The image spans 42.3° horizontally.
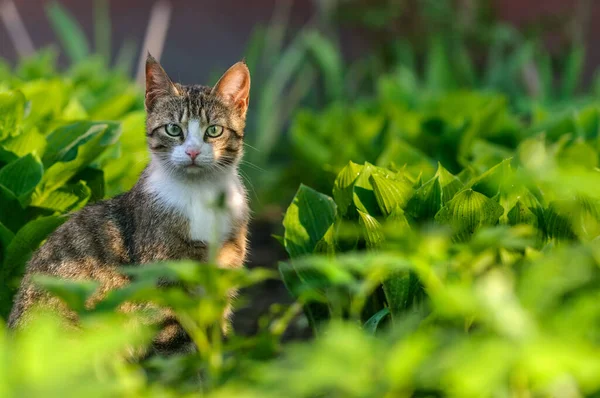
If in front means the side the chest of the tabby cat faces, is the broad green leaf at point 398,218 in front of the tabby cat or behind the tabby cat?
in front

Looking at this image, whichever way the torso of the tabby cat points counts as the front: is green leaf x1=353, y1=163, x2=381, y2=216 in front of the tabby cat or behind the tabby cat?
in front

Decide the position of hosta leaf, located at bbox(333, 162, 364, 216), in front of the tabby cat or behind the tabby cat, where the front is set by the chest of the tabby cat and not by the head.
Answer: in front

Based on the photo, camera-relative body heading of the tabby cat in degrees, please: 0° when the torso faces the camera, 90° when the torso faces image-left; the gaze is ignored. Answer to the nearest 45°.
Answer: approximately 315°

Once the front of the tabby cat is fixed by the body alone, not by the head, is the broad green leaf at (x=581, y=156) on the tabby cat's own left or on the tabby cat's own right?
on the tabby cat's own left

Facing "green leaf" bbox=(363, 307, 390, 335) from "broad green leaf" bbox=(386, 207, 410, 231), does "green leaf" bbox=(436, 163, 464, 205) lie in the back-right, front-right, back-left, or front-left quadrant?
back-left
